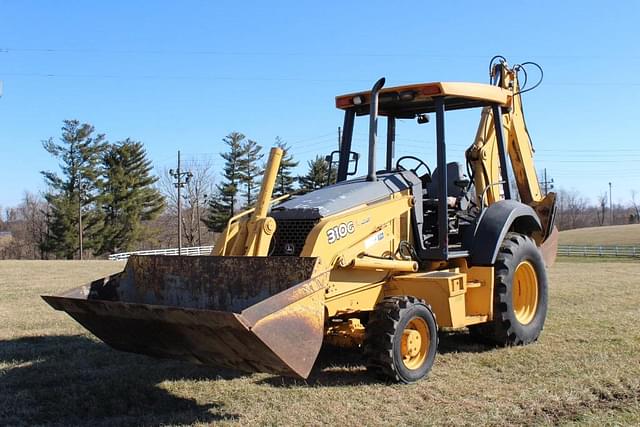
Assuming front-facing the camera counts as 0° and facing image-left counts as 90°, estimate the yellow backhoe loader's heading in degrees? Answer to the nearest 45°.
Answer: approximately 45°

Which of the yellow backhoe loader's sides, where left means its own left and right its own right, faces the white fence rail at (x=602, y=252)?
back
